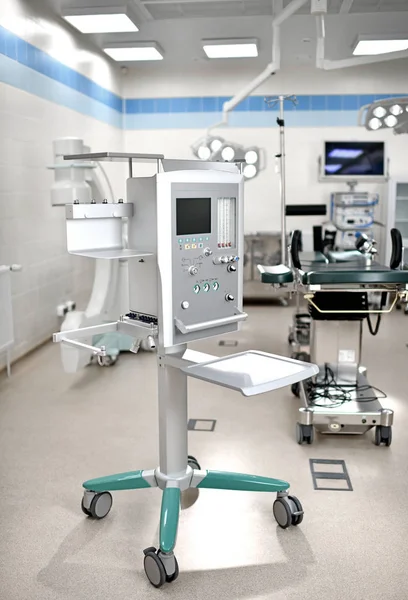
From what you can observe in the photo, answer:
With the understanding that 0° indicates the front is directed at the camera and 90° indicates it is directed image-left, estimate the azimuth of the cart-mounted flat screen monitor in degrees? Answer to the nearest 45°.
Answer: approximately 0°

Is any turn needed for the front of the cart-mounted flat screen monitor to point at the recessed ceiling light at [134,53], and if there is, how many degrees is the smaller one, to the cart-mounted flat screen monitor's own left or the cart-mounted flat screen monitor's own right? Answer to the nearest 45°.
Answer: approximately 45° to the cart-mounted flat screen monitor's own right

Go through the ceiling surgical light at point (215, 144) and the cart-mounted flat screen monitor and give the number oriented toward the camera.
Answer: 2

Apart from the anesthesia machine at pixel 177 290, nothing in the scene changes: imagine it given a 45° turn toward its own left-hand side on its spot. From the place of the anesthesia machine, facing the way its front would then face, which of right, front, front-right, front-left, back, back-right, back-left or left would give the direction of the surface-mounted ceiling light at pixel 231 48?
left

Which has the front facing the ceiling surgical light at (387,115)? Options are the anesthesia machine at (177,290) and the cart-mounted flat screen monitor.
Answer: the cart-mounted flat screen monitor

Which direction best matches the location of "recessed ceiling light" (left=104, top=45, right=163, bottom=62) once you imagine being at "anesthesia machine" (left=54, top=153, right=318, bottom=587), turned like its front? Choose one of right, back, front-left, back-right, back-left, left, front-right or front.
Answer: back-left

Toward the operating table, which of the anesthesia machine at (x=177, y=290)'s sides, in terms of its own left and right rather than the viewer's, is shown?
left
